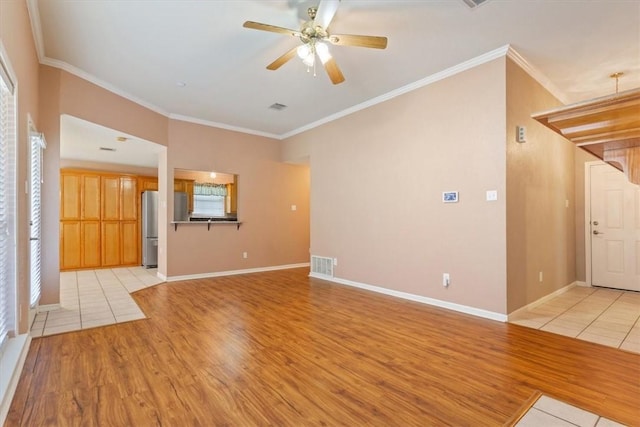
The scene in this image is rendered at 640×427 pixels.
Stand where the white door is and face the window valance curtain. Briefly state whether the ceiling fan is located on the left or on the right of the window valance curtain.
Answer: left

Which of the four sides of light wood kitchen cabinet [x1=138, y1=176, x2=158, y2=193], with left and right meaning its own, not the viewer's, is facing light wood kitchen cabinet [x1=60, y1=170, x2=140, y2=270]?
right

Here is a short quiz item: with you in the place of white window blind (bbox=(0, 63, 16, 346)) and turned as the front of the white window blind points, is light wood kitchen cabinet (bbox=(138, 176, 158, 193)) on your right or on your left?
on your left

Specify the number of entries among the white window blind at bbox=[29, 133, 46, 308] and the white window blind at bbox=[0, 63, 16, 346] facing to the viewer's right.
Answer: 2

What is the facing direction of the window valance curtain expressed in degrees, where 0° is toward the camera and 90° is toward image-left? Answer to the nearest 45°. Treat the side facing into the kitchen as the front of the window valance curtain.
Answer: approximately 0°

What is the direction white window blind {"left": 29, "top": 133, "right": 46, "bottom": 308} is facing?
to the viewer's right

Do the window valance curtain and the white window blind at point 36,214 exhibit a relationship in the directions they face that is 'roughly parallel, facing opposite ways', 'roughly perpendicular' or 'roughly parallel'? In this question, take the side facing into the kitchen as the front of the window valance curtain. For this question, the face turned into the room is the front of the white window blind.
roughly perpendicular

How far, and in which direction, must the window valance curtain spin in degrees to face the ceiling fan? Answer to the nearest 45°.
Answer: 0° — it already faces it

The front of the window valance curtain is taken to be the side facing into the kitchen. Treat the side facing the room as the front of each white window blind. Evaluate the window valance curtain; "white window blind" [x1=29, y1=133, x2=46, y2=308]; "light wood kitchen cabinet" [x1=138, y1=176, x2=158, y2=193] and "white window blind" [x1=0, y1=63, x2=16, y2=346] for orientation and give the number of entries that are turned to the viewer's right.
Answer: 2

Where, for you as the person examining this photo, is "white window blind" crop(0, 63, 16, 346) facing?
facing to the right of the viewer
